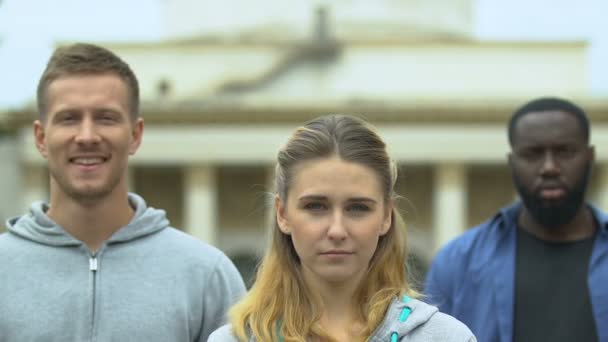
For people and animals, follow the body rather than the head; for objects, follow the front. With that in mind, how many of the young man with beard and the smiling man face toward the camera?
2

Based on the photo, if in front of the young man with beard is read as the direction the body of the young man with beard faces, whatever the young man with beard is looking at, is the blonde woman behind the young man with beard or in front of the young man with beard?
in front

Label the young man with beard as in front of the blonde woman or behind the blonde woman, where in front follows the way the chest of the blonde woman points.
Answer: behind

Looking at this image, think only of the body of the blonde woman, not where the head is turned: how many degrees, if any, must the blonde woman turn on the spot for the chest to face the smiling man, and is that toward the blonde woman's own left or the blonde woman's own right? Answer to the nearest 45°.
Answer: approximately 135° to the blonde woman's own right

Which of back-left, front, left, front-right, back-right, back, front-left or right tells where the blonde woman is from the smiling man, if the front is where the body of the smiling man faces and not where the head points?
front-left

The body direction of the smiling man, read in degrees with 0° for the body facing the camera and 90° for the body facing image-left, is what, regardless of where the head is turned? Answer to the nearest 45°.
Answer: approximately 0°

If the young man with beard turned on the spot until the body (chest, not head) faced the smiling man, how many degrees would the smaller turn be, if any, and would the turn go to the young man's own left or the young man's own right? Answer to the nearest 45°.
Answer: approximately 45° to the young man's own right

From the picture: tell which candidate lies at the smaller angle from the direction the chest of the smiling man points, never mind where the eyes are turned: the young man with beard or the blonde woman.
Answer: the blonde woman
